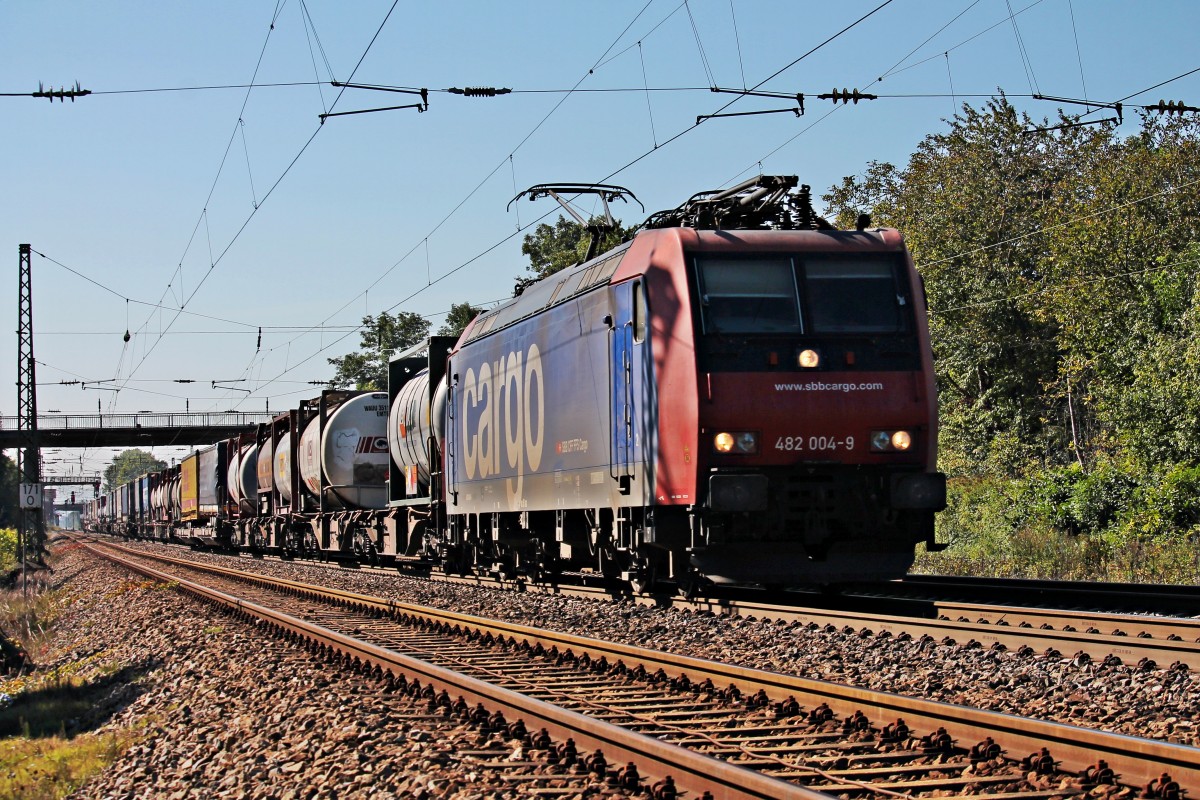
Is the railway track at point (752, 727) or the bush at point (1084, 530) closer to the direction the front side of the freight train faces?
the railway track

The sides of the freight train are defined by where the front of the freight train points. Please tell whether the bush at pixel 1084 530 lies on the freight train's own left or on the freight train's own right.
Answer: on the freight train's own left

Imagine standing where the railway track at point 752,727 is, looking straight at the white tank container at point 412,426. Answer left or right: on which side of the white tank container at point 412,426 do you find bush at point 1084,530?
right

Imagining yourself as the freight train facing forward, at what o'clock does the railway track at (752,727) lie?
The railway track is roughly at 2 o'clock from the freight train.

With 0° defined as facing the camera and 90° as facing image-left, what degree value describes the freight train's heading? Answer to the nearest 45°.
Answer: approximately 315°
